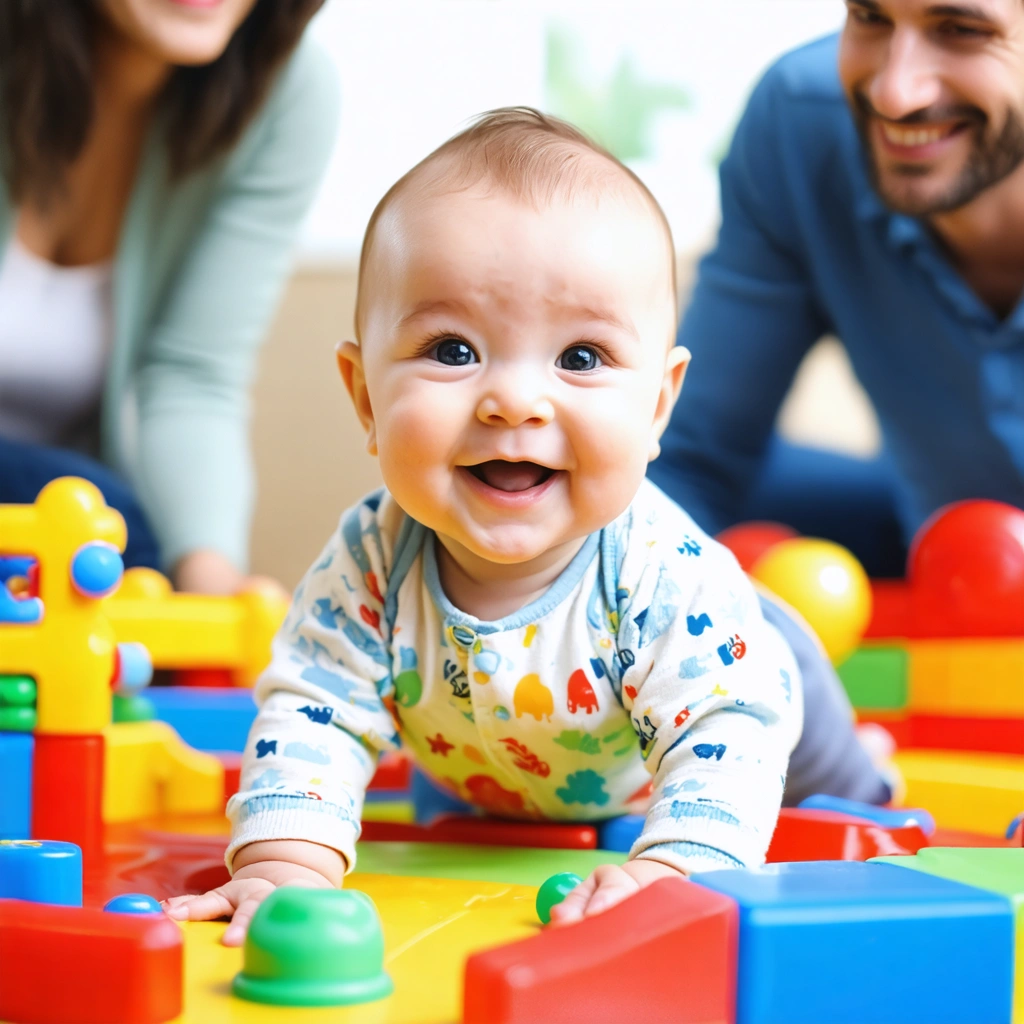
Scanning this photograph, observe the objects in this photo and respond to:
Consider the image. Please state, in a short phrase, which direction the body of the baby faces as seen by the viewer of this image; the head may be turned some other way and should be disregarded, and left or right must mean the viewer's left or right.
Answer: facing the viewer

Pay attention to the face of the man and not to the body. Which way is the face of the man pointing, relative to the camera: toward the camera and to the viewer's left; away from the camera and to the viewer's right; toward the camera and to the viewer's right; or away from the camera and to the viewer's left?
toward the camera and to the viewer's left
